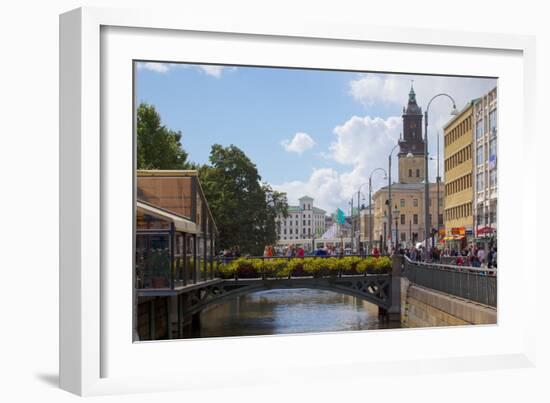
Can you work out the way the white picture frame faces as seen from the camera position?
facing the viewer and to the right of the viewer
